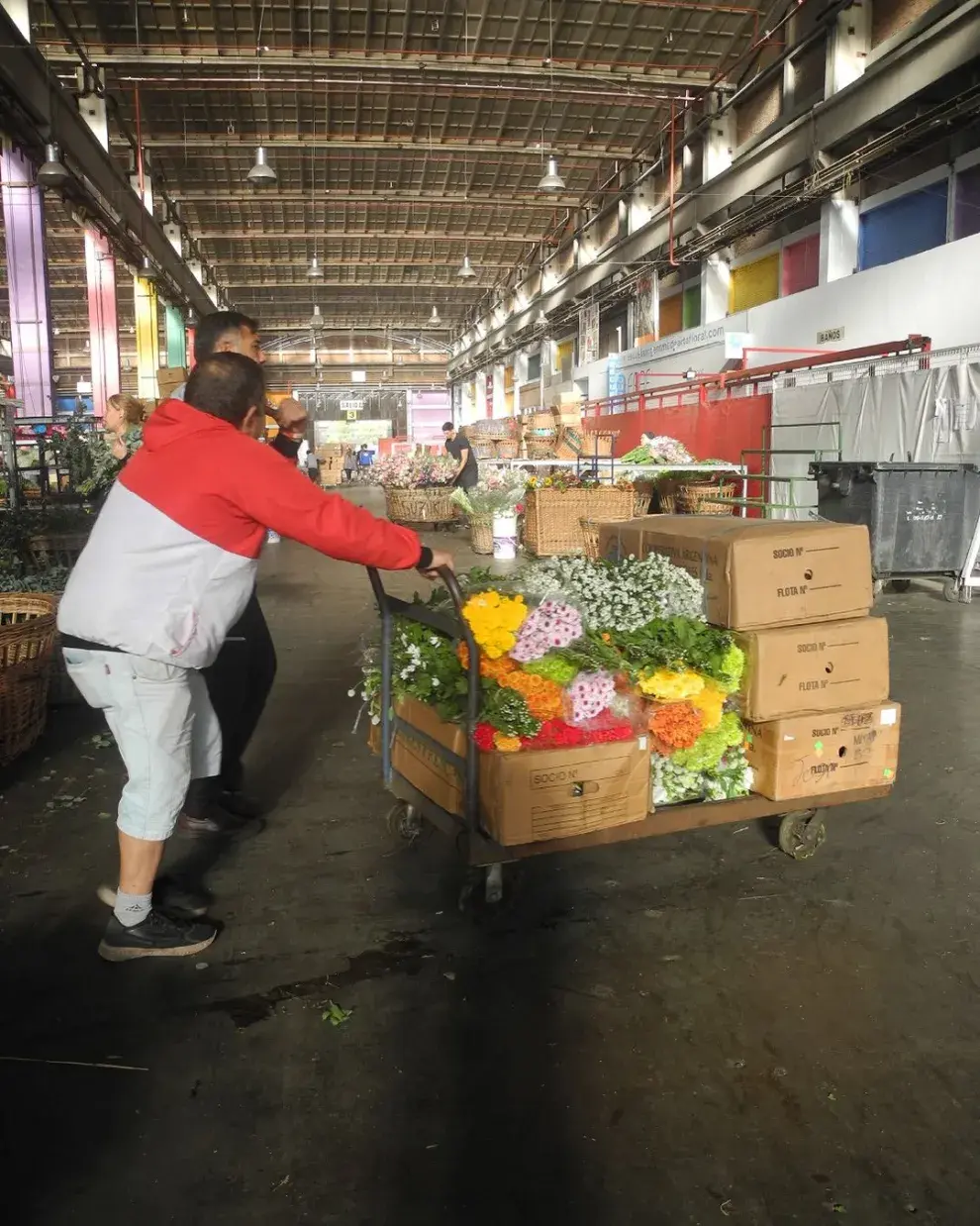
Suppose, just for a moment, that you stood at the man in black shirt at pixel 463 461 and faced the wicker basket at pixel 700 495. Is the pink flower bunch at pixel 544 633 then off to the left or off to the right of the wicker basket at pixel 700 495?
right

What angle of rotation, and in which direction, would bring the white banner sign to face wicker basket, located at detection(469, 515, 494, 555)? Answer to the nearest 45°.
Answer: approximately 45° to its left

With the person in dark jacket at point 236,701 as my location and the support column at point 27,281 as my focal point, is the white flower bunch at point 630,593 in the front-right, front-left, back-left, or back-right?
back-right

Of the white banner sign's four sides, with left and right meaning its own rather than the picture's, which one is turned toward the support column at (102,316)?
front

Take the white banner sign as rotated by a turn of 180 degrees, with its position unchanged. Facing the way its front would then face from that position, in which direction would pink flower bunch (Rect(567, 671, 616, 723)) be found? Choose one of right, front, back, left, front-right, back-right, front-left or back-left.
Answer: back-right

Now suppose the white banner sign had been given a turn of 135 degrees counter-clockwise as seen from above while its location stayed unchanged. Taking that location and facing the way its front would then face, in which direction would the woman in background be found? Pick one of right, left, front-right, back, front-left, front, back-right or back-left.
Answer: right

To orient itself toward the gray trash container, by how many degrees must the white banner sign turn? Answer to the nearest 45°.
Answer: approximately 45° to its left

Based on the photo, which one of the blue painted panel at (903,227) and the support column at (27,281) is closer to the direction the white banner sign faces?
the support column

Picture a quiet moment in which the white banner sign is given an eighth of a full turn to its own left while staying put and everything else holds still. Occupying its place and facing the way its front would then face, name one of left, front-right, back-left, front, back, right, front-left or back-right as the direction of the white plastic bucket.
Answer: front

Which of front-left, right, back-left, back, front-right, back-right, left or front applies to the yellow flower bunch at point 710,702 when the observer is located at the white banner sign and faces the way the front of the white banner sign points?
front-left

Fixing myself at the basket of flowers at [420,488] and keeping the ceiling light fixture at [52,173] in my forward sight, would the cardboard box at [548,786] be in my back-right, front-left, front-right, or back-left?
front-left

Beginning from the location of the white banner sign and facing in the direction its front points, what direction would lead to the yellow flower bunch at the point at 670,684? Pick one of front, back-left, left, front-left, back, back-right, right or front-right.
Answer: front-left

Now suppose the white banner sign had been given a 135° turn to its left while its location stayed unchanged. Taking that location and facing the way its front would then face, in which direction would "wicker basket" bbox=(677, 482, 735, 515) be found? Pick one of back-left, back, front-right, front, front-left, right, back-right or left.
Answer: right

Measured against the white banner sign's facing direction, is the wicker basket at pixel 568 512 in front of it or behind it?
in front

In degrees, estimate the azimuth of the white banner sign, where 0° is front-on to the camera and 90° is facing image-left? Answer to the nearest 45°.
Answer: approximately 45°

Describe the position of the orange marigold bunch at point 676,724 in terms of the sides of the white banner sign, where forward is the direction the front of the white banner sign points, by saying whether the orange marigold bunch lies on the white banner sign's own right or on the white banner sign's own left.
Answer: on the white banner sign's own left
